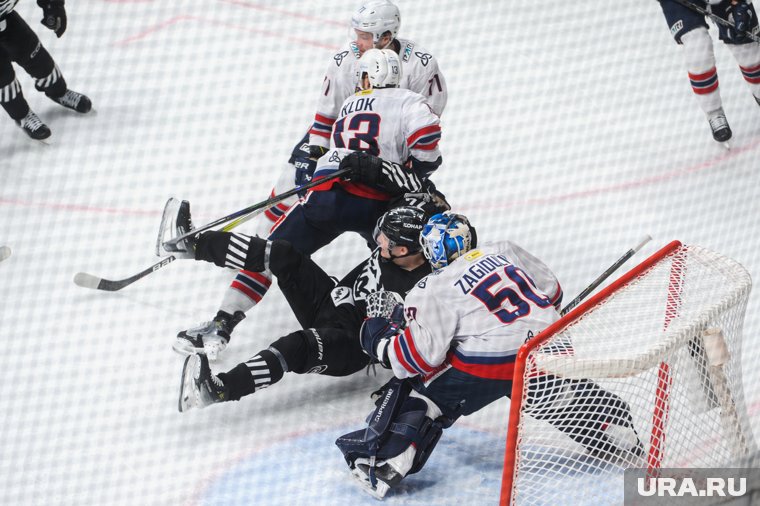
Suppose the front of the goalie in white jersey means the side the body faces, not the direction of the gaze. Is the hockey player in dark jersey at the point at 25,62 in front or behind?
in front

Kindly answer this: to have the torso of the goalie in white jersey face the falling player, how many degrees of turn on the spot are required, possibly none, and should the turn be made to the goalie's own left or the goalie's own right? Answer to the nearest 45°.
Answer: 0° — they already face them

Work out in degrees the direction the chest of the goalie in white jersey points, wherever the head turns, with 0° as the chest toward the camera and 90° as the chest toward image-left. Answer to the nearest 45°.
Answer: approximately 135°

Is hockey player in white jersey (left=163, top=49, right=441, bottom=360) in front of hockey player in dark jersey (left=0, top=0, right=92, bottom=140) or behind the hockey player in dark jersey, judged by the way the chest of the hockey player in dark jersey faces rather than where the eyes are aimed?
in front

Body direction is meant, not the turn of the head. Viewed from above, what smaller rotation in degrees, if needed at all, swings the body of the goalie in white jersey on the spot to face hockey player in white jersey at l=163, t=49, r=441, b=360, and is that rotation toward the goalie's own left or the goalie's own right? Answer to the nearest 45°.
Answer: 0° — they already face them

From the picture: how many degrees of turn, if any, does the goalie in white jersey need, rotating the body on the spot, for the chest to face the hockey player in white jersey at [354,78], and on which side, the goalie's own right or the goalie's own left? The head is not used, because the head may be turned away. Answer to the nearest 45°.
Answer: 0° — they already face them

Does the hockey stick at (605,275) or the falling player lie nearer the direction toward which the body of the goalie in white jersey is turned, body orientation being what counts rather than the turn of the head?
the falling player
